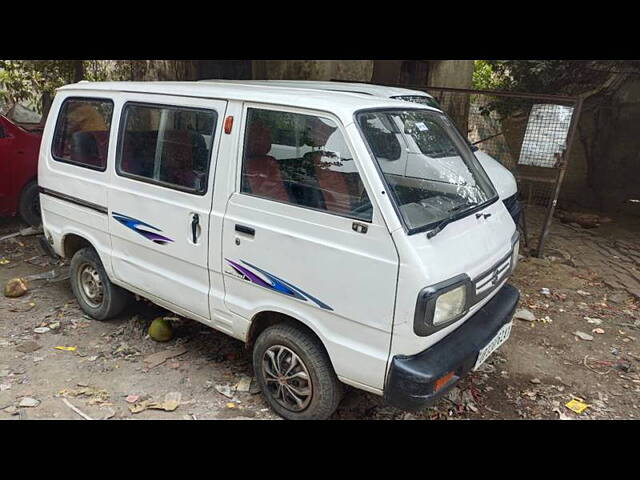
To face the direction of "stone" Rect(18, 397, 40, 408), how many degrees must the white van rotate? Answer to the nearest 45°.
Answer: approximately 135° to its right

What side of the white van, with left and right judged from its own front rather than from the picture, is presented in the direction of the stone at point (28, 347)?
back

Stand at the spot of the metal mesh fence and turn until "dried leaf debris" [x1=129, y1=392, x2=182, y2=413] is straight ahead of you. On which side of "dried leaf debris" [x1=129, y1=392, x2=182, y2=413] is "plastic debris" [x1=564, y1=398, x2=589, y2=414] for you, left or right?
left

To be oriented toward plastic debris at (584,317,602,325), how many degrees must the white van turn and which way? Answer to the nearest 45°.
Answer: approximately 90° to its left

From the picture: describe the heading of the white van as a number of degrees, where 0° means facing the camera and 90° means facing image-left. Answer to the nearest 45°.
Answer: approximately 315°

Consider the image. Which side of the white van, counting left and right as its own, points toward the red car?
back

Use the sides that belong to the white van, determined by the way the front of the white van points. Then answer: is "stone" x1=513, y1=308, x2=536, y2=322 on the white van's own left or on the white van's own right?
on the white van's own left
